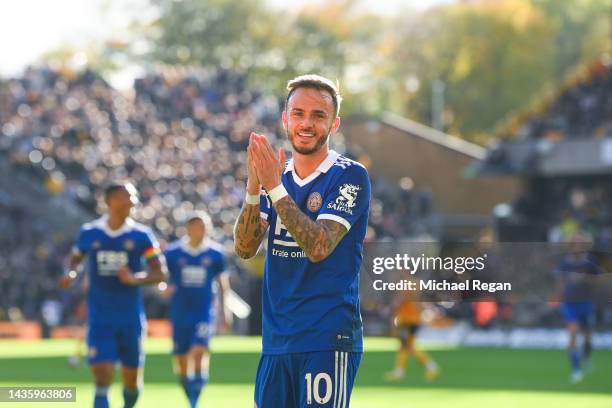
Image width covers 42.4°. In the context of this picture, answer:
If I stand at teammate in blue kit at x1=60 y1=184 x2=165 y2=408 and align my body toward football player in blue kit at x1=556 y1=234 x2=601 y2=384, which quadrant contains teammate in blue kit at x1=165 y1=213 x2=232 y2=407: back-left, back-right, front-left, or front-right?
front-left

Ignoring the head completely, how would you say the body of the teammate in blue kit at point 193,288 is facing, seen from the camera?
toward the camera

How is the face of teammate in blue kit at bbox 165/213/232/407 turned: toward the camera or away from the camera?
toward the camera

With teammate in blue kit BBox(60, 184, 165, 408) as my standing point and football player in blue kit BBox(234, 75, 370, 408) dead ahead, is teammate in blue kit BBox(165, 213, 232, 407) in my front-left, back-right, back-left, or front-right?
back-left

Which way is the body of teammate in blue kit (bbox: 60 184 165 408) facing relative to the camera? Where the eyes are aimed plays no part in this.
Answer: toward the camera

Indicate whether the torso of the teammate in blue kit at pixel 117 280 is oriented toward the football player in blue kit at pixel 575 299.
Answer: no

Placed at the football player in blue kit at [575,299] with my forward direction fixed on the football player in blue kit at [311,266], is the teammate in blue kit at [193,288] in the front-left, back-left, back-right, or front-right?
front-right

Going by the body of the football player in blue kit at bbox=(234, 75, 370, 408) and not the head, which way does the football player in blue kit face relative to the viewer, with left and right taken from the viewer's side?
facing the viewer and to the left of the viewer

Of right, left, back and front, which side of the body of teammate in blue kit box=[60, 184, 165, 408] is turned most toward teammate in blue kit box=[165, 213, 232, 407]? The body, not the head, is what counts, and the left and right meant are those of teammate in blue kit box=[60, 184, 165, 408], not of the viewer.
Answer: back

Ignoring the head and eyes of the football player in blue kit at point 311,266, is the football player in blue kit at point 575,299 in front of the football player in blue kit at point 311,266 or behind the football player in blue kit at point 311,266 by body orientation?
behind

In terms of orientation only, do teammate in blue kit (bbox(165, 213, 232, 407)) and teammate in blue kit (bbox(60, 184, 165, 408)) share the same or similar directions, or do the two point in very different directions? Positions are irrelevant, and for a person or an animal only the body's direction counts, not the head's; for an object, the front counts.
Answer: same or similar directions

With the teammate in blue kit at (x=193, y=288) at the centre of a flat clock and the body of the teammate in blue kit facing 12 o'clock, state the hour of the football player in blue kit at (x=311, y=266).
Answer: The football player in blue kit is roughly at 12 o'clock from the teammate in blue kit.

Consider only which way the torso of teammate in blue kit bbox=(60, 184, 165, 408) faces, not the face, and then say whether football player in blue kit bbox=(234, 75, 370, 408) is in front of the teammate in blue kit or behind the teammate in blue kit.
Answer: in front
